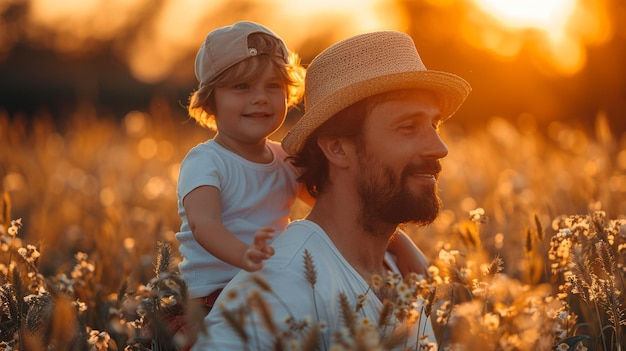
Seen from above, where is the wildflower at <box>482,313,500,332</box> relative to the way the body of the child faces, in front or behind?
in front

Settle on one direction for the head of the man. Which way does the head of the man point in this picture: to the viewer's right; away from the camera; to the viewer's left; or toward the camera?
to the viewer's right

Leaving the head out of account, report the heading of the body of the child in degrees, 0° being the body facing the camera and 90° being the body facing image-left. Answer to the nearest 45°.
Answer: approximately 315°

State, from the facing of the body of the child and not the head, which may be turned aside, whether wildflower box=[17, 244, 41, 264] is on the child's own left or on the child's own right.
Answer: on the child's own right
